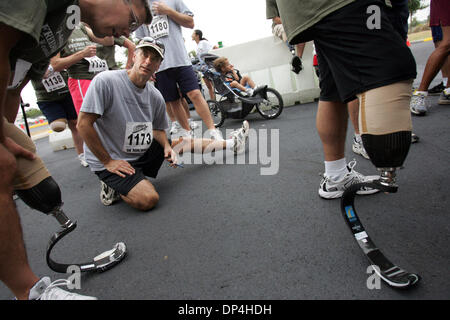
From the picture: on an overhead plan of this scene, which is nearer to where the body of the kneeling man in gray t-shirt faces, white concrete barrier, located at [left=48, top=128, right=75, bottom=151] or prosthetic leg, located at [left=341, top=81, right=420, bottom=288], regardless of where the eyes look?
the prosthetic leg

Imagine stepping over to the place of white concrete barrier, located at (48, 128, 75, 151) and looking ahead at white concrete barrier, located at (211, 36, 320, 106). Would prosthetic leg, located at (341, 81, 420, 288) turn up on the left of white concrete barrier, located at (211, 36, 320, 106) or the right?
right

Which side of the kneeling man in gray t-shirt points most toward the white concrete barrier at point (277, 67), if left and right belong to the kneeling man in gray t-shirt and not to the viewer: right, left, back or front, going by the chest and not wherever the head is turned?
left

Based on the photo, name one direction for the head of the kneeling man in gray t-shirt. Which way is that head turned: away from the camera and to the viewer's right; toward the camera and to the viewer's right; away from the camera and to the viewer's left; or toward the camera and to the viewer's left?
toward the camera and to the viewer's right

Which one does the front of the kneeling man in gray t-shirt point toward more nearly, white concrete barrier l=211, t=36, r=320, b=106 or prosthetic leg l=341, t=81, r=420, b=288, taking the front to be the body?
the prosthetic leg

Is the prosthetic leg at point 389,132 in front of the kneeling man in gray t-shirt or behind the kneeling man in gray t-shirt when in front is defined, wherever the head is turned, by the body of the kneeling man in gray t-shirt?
in front

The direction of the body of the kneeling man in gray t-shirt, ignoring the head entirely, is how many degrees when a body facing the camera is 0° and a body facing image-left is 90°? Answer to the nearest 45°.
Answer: approximately 315°
